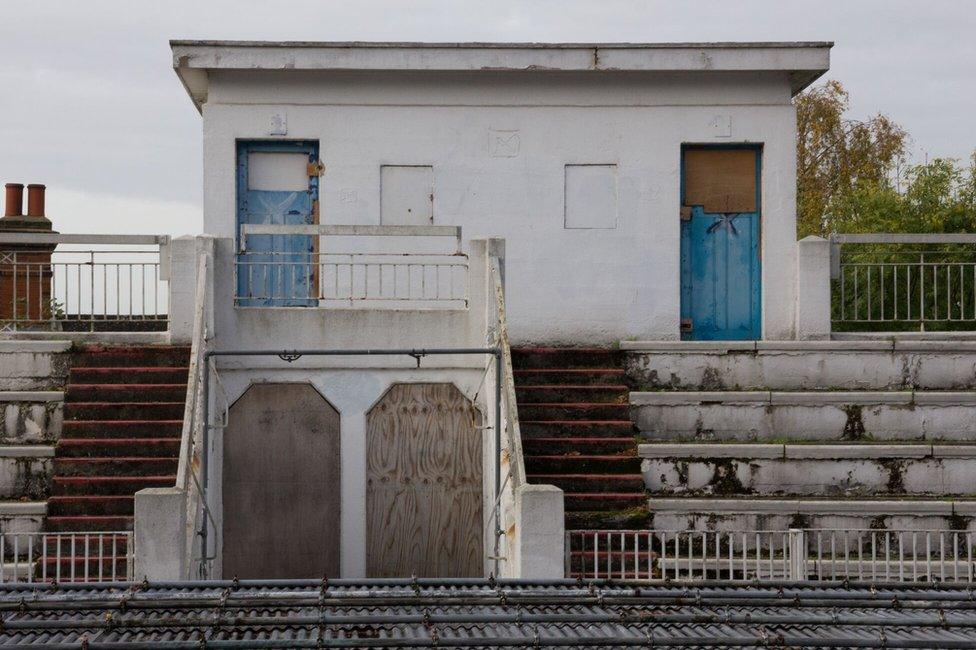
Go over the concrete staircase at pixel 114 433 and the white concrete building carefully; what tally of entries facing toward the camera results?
2

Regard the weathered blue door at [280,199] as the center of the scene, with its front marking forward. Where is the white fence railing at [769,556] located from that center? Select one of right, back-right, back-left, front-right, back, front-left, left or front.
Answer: front-left

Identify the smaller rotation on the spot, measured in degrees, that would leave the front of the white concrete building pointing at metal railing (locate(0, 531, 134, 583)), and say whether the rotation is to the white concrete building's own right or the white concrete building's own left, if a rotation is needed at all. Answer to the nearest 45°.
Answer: approximately 45° to the white concrete building's own right

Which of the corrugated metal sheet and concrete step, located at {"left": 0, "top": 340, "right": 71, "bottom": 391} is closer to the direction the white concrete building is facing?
the corrugated metal sheet

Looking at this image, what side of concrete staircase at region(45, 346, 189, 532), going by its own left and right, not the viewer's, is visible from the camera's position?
front

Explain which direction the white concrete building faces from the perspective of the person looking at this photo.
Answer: facing the viewer

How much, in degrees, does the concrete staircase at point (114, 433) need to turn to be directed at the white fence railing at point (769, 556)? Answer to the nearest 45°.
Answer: approximately 45° to its left

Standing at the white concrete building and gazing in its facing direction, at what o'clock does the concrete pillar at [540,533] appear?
The concrete pillar is roughly at 12 o'clock from the white concrete building.

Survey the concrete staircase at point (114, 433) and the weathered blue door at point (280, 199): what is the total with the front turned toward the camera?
2

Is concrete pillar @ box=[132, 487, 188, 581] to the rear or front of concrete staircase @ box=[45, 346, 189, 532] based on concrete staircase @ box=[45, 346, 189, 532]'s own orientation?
to the front
